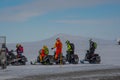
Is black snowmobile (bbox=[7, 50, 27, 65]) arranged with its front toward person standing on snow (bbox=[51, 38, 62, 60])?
no

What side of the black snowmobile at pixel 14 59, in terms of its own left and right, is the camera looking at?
left
